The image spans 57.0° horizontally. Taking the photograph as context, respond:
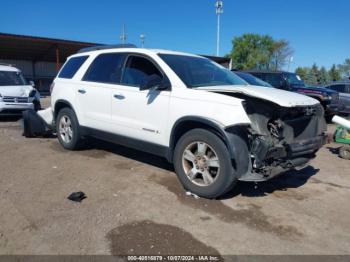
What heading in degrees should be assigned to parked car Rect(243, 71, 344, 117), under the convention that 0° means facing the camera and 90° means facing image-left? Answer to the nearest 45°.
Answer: approximately 315°

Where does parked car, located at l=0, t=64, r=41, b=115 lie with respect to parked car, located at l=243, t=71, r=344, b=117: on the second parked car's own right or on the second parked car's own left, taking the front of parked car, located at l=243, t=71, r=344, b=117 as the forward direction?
on the second parked car's own right

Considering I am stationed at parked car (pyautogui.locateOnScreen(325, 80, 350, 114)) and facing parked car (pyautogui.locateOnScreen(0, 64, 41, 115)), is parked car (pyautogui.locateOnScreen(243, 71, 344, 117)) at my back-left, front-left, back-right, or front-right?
front-left

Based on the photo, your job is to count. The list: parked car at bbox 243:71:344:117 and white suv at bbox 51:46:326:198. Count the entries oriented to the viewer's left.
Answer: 0

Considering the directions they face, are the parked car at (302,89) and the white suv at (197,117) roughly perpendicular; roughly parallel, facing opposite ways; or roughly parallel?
roughly parallel

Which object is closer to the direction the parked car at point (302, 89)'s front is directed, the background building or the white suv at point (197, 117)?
the white suv

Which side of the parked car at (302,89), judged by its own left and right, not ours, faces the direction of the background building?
back

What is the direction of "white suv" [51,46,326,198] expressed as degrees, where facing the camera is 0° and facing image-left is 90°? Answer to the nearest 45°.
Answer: approximately 315°

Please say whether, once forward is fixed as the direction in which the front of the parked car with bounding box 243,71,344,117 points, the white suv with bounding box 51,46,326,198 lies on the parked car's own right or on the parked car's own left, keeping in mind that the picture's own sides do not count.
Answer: on the parked car's own right

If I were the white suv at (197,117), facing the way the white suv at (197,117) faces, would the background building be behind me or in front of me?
behind

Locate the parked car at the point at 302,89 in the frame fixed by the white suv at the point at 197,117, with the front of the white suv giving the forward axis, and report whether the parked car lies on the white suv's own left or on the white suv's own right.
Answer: on the white suv's own left

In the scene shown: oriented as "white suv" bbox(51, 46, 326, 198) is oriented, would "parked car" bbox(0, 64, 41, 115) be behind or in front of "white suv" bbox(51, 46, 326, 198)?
behind
